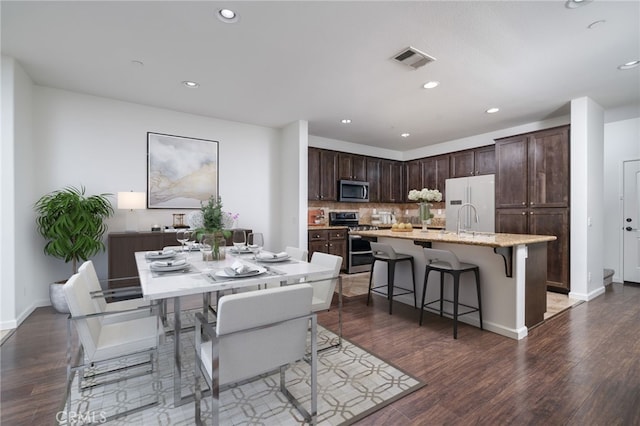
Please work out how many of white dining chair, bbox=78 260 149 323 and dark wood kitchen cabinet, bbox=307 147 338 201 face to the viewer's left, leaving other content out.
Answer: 0

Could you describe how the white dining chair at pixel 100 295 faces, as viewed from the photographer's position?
facing away from the viewer and to the right of the viewer

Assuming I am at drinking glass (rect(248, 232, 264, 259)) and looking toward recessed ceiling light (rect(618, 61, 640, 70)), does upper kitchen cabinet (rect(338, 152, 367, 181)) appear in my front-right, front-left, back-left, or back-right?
front-left

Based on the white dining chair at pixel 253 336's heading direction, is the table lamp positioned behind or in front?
in front

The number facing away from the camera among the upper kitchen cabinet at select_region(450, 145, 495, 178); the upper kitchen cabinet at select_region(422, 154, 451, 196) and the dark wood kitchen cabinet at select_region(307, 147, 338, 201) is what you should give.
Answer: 0

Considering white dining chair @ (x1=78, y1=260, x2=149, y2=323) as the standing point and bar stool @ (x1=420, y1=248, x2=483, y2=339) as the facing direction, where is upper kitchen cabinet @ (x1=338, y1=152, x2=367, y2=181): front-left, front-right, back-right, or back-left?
front-left

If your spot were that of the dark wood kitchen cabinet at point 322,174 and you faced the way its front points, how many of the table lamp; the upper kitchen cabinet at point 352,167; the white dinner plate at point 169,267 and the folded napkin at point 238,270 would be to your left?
1

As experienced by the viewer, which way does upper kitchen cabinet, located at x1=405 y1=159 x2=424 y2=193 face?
facing the viewer and to the left of the viewer

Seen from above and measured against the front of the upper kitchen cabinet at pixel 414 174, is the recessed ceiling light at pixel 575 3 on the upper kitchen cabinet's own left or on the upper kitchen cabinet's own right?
on the upper kitchen cabinet's own left

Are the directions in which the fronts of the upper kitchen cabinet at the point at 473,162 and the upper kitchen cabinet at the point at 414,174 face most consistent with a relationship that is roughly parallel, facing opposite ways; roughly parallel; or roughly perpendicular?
roughly parallel

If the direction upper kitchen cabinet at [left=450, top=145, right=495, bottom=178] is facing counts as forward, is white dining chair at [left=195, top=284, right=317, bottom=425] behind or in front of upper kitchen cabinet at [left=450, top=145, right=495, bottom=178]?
in front

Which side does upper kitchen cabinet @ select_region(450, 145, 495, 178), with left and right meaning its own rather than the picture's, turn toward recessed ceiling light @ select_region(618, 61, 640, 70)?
left

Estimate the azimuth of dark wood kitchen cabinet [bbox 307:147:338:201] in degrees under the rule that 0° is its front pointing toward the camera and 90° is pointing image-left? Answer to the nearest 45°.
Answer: approximately 315°

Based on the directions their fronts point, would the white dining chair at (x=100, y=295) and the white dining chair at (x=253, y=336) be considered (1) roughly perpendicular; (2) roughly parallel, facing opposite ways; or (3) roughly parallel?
roughly perpendicular

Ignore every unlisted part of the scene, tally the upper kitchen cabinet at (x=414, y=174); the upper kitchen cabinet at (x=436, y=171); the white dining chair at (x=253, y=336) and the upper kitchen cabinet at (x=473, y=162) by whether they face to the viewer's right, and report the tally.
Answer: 0
